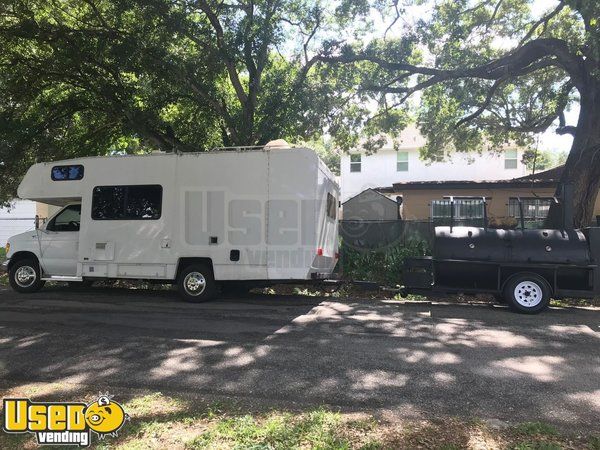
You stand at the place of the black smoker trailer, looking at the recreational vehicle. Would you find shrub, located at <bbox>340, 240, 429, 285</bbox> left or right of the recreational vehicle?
right

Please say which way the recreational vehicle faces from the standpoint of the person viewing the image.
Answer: facing to the left of the viewer

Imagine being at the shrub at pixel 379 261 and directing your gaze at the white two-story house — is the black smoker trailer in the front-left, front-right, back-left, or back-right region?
back-right

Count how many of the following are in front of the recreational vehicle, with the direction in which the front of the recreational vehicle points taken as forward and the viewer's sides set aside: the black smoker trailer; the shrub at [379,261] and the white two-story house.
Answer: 0

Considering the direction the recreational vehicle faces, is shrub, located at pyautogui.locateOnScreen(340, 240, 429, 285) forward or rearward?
rearward

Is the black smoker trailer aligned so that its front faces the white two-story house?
no

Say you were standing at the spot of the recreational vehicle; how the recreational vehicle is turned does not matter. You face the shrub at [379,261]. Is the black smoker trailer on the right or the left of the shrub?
right

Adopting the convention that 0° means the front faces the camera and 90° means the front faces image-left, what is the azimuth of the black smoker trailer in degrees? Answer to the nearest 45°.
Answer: approximately 90°

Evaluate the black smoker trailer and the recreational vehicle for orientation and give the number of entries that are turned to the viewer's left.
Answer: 2

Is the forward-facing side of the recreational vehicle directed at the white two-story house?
no

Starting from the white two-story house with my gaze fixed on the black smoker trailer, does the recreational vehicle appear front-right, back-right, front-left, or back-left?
front-right

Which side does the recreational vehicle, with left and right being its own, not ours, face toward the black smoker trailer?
back
